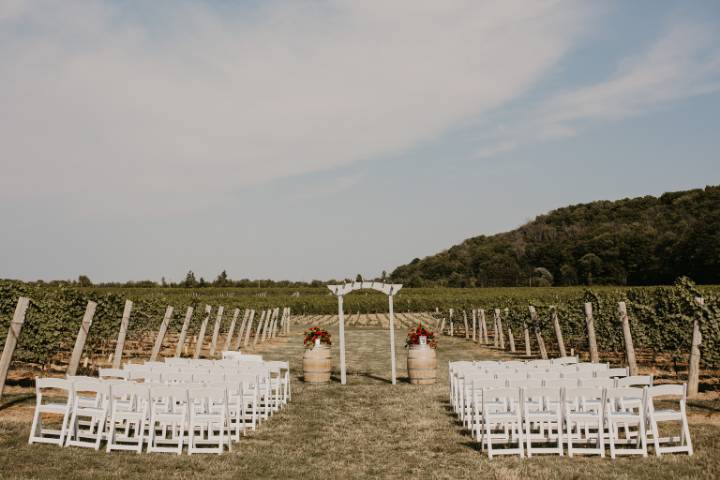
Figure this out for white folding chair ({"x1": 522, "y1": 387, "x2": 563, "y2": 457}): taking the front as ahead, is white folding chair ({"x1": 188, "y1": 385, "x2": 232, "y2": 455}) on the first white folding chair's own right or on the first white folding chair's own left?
on the first white folding chair's own left

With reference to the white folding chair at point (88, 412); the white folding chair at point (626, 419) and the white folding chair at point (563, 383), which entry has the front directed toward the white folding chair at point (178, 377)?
the white folding chair at point (88, 412)

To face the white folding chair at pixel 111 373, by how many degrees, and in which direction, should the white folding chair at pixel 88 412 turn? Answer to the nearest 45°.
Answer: approximately 45° to its left

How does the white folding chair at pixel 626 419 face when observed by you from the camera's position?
facing away from the viewer

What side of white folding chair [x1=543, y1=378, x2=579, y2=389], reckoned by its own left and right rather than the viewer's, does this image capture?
back

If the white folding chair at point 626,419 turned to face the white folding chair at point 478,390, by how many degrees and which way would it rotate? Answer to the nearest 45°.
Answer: approximately 90° to its left

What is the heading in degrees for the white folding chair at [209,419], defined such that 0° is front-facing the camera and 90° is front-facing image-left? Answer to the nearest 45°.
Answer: approximately 180°

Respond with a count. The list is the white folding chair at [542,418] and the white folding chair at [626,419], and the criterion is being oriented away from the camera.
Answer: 2

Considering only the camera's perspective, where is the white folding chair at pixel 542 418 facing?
facing away from the viewer
